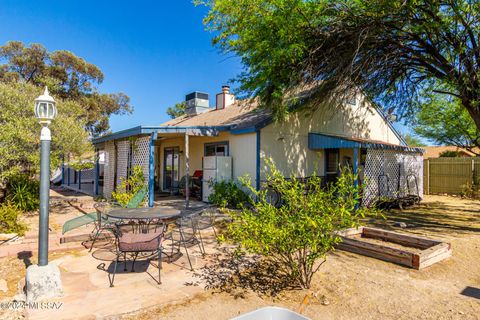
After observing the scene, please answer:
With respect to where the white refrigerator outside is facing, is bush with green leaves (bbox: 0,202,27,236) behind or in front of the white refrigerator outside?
in front

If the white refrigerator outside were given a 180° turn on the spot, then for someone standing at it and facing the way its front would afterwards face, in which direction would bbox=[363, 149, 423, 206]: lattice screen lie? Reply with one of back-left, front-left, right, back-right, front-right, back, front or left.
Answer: front-right

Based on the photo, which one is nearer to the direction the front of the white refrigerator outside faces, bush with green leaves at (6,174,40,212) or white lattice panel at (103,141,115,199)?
the bush with green leaves

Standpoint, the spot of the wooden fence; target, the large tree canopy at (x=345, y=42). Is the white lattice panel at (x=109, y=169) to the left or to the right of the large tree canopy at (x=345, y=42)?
right

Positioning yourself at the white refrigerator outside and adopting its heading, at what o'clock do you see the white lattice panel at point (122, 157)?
The white lattice panel is roughly at 2 o'clock from the white refrigerator outside.

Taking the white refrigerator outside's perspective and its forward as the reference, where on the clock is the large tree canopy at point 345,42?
The large tree canopy is roughly at 9 o'clock from the white refrigerator outside.

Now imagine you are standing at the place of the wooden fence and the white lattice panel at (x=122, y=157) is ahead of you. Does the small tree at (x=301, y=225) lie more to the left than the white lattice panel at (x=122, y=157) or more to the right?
left

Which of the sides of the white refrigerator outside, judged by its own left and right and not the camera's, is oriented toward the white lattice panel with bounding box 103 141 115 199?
right

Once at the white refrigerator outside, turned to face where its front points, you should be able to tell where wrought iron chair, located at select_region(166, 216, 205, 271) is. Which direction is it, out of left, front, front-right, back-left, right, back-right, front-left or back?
front-left

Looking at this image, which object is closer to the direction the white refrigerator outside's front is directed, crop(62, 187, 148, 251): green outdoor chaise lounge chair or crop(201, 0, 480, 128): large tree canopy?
the green outdoor chaise lounge chair

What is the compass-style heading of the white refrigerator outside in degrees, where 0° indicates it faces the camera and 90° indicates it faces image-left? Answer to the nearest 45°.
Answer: approximately 45°

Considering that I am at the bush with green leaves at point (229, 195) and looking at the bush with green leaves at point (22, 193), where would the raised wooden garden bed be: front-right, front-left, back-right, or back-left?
back-left

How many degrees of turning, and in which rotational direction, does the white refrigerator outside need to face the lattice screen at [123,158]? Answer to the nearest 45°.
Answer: approximately 45° to its right

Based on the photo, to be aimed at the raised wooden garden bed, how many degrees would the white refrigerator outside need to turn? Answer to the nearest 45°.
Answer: approximately 90° to its left
